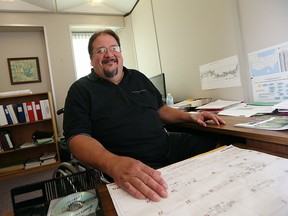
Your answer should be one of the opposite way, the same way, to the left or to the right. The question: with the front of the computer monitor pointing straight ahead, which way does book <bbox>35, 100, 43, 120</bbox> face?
to the left

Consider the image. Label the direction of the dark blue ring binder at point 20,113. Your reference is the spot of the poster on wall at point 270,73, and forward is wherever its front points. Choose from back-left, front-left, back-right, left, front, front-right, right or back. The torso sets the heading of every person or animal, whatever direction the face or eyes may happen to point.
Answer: front-right

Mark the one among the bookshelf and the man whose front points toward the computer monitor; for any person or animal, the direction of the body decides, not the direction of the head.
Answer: the bookshelf

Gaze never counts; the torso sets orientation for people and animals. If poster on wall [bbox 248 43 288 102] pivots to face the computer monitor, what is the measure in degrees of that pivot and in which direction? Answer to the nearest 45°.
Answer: approximately 90° to its right

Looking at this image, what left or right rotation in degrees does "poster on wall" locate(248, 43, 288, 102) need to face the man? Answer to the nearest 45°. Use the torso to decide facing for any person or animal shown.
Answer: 0° — it already faces them

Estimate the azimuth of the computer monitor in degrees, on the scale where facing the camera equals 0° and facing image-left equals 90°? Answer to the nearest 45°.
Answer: approximately 45°

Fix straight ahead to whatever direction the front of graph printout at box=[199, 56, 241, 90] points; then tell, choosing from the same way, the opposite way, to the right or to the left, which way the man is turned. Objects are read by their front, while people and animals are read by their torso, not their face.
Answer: to the left

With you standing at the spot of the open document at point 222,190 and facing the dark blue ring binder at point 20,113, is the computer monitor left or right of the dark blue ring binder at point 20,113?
right

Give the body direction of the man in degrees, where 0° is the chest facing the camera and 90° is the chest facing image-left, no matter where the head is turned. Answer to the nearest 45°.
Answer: approximately 315°
